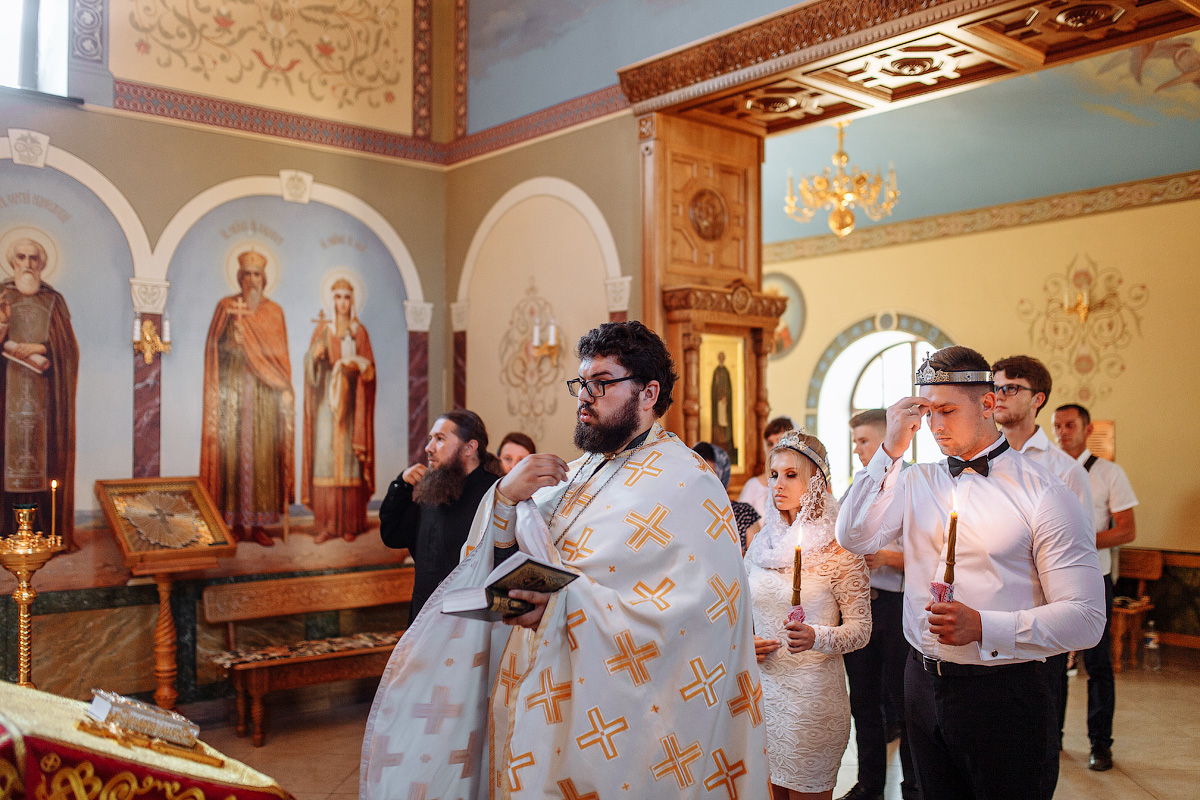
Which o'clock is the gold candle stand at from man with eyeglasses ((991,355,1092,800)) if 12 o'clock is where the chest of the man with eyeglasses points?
The gold candle stand is roughly at 1 o'clock from the man with eyeglasses.

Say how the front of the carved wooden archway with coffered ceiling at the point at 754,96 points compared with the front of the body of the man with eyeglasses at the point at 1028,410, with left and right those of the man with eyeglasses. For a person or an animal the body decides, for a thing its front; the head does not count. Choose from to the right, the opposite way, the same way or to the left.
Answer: the same way

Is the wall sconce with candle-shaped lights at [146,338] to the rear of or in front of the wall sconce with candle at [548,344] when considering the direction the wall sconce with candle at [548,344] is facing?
in front

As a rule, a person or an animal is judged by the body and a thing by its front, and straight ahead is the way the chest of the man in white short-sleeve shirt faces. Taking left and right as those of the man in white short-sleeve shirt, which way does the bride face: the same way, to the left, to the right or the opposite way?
the same way

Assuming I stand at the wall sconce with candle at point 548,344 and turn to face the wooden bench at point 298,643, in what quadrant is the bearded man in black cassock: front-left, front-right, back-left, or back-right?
front-left

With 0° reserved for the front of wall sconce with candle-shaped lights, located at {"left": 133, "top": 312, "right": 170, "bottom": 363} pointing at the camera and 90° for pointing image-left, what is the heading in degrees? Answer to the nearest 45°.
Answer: approximately 315°

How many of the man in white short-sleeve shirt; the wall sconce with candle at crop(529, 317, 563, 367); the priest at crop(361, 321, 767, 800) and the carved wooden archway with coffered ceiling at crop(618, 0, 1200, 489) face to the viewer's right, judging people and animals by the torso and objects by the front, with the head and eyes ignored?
0

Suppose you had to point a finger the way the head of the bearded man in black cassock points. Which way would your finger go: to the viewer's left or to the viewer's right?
to the viewer's left

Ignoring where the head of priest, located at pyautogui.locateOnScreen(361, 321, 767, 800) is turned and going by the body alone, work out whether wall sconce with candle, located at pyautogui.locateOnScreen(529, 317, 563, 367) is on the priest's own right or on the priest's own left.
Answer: on the priest's own right

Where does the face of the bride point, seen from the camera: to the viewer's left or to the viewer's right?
to the viewer's left

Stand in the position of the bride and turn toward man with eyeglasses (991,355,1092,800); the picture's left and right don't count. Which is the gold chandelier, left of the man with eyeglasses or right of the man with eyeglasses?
left

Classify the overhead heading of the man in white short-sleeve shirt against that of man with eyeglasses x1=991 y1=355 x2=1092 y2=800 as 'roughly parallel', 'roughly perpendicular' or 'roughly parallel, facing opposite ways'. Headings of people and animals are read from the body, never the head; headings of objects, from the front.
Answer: roughly parallel

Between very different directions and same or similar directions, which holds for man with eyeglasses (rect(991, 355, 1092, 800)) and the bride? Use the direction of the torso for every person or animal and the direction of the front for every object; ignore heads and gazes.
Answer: same or similar directions

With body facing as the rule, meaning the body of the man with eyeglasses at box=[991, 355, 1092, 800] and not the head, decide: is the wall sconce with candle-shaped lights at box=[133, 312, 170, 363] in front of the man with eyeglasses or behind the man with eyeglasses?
in front

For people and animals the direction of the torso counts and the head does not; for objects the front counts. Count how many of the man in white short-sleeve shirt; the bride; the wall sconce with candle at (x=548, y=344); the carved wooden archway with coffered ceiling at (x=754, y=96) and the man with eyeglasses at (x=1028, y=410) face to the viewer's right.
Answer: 0

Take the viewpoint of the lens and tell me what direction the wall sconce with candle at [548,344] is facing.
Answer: facing the viewer and to the left of the viewer

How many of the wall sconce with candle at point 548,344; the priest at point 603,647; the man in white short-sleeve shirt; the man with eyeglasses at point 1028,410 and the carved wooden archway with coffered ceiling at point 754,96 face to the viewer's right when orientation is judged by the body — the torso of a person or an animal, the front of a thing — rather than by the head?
0
